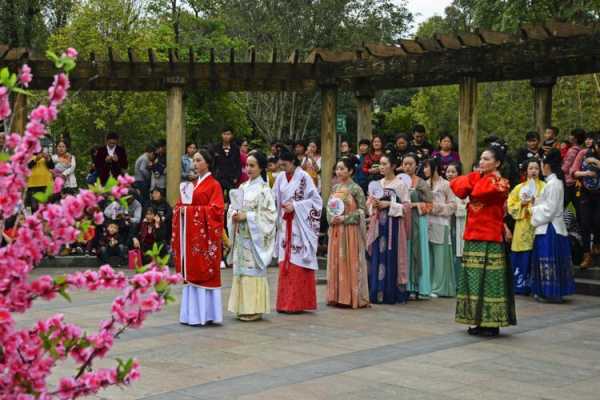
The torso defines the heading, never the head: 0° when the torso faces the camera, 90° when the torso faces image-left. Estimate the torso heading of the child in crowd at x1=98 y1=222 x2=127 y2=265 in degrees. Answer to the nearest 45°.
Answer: approximately 0°

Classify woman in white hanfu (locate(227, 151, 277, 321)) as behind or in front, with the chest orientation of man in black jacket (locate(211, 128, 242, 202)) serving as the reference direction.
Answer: in front

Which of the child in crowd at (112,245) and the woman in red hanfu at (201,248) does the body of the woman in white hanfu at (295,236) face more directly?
the woman in red hanfu

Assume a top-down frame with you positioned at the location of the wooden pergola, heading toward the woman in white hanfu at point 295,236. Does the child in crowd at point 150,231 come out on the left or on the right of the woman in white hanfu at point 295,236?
right

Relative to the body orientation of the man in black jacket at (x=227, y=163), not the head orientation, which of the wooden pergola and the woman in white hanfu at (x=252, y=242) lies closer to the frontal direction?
the woman in white hanfu
